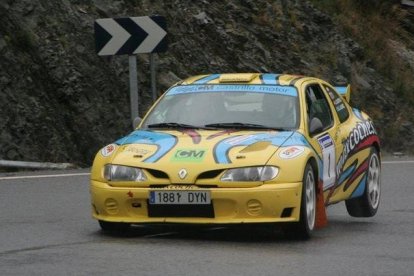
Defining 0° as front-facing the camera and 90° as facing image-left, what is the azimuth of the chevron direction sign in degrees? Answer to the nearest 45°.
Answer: approximately 0°

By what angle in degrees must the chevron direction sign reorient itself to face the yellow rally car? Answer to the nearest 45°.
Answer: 0° — it already faces it
